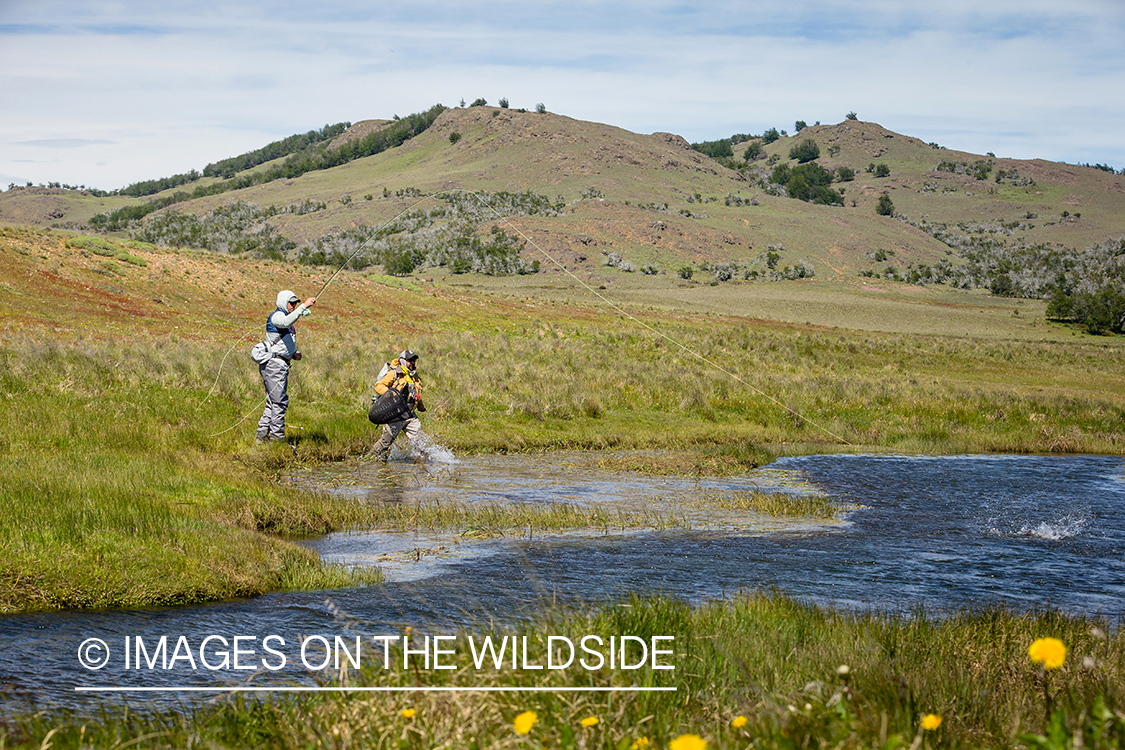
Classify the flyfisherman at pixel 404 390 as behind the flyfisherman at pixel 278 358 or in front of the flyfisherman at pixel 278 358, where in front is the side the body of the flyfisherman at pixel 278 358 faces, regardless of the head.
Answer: in front

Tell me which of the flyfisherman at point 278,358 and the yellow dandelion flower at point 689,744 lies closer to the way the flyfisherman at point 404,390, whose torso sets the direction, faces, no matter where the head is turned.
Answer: the yellow dandelion flower

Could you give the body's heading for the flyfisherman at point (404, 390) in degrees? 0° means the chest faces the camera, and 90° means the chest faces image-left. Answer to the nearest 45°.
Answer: approximately 315°

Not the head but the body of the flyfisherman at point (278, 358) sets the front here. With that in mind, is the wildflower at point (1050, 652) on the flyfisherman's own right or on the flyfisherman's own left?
on the flyfisherman's own right

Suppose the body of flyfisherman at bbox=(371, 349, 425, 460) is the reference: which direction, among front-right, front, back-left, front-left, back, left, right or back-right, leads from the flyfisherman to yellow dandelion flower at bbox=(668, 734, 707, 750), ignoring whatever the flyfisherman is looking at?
front-right

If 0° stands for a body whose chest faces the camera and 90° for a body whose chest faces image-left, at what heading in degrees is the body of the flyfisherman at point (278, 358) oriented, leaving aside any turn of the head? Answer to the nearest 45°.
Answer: approximately 270°

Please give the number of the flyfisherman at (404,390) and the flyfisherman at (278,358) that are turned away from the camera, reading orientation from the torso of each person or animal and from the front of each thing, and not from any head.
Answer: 0

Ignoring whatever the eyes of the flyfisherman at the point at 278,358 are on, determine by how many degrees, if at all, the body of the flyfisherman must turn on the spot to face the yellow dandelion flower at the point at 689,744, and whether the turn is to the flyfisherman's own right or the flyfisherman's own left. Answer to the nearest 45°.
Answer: approximately 90° to the flyfisherman's own right

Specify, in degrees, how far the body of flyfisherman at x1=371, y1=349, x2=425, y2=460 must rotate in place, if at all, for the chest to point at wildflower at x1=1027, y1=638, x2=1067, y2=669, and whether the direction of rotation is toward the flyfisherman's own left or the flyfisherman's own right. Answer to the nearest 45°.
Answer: approximately 45° to the flyfisherman's own right

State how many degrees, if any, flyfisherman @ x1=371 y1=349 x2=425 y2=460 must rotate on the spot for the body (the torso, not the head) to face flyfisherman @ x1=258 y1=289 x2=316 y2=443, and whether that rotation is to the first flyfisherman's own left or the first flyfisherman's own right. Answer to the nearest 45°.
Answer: approximately 135° to the first flyfisherman's own right
